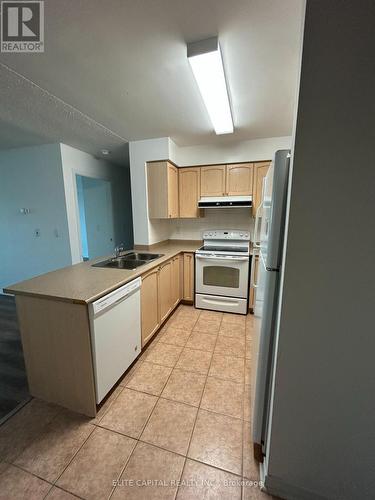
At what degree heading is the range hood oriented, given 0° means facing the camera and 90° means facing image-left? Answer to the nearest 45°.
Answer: approximately 0°

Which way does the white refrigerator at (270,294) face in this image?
to the viewer's left

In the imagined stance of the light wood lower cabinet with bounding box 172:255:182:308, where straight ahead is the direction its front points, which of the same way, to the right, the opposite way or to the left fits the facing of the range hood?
to the right

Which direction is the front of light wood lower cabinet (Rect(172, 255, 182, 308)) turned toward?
to the viewer's right

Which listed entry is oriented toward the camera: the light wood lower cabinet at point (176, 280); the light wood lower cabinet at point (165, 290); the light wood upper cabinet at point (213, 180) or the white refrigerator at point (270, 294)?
the light wood upper cabinet

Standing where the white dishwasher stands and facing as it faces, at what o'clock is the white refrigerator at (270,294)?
The white refrigerator is roughly at 12 o'clock from the white dishwasher.

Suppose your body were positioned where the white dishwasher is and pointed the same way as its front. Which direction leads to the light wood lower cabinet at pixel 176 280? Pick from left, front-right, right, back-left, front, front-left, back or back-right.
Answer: left

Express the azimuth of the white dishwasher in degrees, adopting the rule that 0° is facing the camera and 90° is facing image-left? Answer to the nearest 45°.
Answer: approximately 315°

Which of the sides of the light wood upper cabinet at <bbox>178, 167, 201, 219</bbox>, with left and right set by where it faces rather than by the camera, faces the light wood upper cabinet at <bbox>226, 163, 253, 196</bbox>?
left

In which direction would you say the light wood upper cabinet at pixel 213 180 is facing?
toward the camera

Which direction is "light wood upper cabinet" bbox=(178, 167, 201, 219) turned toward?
toward the camera

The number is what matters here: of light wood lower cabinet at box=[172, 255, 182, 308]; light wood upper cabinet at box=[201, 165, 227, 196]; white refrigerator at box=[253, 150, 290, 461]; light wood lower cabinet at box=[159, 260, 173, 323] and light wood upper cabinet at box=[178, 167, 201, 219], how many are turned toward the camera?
2

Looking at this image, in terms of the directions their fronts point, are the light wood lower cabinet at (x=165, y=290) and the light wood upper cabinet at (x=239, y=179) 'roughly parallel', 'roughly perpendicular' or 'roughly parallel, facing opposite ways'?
roughly perpendicular

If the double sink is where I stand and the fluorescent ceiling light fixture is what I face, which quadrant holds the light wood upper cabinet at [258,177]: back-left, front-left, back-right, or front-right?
front-left
